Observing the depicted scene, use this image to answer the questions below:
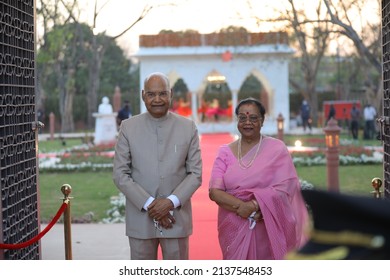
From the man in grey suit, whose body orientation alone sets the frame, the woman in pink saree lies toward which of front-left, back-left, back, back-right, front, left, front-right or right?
left

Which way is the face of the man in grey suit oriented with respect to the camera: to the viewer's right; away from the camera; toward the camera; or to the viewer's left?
toward the camera

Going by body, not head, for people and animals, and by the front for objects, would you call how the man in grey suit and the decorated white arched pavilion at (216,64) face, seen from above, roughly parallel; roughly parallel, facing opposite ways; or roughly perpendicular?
roughly parallel

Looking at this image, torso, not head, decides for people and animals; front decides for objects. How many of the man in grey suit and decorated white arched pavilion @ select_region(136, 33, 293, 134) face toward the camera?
2

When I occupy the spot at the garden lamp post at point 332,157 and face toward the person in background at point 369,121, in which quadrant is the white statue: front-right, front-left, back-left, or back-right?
front-left

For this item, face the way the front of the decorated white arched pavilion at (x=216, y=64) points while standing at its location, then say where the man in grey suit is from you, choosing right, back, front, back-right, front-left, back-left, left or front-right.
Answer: front

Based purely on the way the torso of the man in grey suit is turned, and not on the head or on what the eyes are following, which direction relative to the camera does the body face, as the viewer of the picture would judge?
toward the camera

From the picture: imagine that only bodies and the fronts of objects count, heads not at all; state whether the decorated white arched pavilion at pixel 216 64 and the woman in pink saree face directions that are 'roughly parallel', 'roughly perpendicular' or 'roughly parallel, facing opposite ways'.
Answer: roughly parallel

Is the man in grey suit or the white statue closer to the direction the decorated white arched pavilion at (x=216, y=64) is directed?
the man in grey suit

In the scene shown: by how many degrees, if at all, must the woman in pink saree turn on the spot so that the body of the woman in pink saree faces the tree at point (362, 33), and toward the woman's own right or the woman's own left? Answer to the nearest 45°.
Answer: approximately 180°

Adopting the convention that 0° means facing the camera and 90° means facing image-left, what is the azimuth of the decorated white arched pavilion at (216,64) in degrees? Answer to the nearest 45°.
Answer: approximately 0°

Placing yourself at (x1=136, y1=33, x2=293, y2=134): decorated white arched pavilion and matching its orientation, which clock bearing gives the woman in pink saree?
The woman in pink saree is roughly at 12 o'clock from the decorated white arched pavilion.

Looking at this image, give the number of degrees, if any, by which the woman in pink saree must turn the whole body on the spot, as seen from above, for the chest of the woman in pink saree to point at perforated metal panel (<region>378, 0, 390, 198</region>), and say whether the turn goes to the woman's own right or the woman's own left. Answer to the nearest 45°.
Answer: approximately 135° to the woman's own left

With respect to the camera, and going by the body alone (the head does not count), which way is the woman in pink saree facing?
toward the camera
